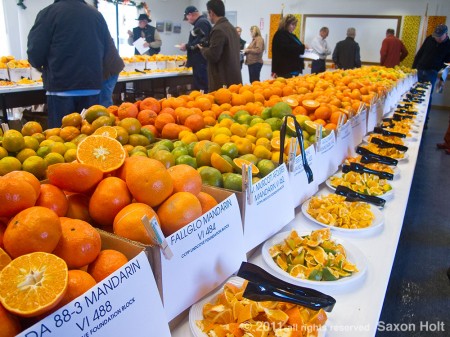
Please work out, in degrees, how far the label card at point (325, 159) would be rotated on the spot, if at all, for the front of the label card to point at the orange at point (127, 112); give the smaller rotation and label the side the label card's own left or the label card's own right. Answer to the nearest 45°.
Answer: approximately 135° to the label card's own right

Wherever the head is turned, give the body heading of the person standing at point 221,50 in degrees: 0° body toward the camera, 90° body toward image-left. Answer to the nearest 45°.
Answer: approximately 135°

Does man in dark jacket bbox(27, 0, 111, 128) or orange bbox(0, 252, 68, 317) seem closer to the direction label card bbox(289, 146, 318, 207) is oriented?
the orange

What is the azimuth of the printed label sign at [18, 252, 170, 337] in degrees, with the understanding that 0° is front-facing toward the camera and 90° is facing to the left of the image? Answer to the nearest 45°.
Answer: approximately 315°

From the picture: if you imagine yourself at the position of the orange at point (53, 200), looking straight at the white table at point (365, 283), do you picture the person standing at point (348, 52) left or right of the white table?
left

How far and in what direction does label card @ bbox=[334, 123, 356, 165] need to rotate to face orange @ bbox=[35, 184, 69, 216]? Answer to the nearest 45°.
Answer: approximately 45° to its right

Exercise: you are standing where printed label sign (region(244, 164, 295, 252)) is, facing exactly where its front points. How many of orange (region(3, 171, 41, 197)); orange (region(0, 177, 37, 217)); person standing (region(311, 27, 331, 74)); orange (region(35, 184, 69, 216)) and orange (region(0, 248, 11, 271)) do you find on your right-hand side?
4

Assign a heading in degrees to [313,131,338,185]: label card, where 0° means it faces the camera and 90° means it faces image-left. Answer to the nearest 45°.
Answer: approximately 315°

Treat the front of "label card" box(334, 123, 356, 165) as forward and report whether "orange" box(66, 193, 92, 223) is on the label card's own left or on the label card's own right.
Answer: on the label card's own right
